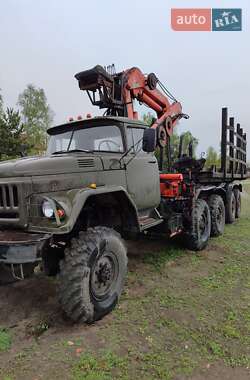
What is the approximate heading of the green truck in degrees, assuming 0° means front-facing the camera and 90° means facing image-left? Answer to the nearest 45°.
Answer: approximately 45°
